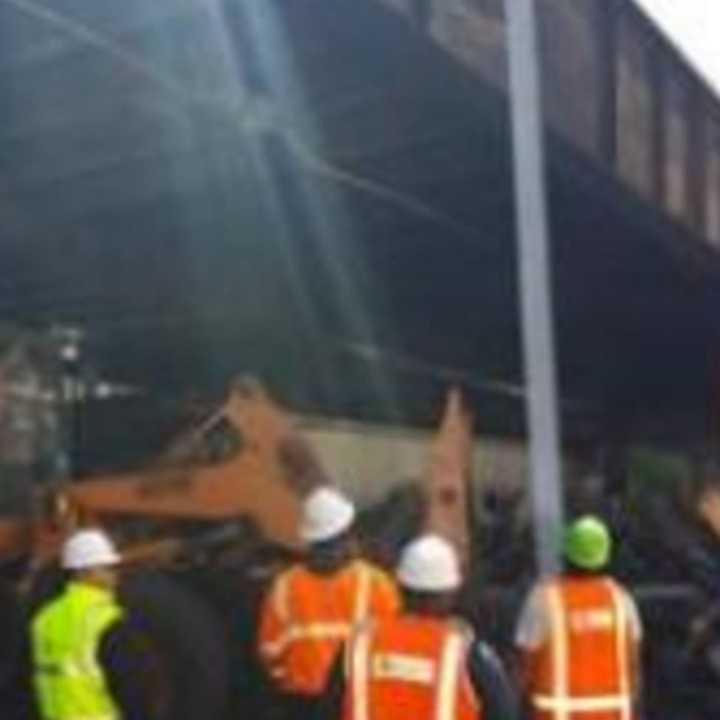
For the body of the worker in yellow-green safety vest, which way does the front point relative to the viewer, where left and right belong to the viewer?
facing away from the viewer and to the right of the viewer

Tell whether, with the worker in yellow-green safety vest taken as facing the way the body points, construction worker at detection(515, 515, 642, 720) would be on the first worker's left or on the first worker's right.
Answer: on the first worker's right

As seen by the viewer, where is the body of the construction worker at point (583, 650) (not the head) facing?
away from the camera

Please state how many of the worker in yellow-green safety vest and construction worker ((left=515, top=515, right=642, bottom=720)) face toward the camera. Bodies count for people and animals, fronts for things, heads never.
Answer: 0

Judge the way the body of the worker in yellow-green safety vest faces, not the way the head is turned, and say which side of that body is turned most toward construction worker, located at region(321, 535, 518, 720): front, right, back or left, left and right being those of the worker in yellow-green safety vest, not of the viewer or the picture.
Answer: right

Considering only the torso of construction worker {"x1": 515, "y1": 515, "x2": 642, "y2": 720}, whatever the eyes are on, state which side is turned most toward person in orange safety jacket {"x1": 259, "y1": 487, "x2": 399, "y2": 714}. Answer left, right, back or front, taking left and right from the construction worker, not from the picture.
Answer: left

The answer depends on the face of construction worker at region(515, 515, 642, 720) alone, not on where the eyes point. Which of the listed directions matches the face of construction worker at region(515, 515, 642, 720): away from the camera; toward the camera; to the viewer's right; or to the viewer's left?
away from the camera

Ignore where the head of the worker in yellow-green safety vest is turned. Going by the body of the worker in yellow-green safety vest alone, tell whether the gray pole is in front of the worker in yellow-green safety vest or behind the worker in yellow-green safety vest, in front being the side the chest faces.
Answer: in front

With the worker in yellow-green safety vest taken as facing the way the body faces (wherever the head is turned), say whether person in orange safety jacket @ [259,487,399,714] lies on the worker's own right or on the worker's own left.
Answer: on the worker's own right

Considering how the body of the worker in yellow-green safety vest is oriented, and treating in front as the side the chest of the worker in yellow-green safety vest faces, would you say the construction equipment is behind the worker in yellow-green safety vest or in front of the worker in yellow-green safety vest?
in front

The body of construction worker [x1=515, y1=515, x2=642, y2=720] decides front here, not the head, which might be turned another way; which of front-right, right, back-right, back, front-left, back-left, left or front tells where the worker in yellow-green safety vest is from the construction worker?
left

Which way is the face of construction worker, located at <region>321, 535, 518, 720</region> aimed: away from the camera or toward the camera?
away from the camera
